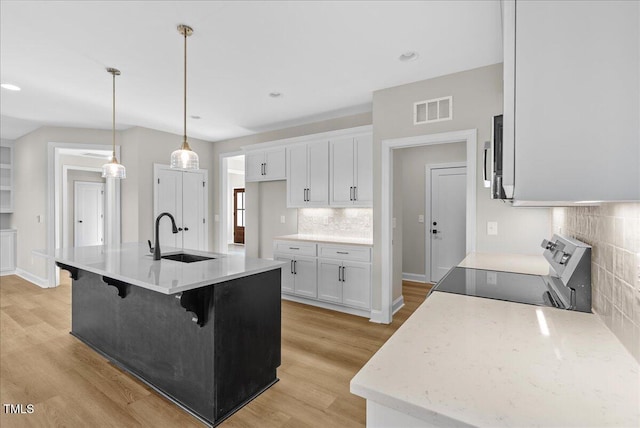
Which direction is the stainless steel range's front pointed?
to the viewer's left

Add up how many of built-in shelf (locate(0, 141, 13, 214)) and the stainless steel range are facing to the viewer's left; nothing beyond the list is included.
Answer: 1

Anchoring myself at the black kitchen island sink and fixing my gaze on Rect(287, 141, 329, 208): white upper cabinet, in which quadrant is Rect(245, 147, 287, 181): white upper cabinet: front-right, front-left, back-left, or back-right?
front-left

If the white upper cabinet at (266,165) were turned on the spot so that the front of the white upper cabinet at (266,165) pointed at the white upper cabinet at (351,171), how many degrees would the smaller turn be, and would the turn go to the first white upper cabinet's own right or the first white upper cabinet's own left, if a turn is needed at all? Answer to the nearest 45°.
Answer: approximately 90° to the first white upper cabinet's own left

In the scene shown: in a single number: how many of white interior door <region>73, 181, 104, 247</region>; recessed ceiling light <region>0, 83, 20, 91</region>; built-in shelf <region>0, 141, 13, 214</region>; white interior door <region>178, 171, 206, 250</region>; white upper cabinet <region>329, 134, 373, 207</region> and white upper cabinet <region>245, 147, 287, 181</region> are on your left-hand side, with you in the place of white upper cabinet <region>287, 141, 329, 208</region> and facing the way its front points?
1

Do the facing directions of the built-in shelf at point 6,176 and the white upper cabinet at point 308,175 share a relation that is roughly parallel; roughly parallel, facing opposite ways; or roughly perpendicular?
roughly perpendicular

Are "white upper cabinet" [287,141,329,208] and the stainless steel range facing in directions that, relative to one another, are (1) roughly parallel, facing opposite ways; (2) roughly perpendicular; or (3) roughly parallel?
roughly perpendicular

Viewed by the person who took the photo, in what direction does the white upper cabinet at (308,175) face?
facing the viewer and to the left of the viewer

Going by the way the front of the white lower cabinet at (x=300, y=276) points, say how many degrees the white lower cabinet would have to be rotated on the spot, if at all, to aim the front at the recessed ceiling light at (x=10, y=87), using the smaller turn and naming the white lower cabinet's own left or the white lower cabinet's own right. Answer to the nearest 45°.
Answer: approximately 45° to the white lower cabinet's own right

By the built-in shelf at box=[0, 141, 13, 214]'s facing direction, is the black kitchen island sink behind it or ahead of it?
ahead

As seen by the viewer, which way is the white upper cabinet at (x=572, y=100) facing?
to the viewer's left

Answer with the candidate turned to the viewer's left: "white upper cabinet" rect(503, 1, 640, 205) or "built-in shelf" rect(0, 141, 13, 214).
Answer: the white upper cabinet

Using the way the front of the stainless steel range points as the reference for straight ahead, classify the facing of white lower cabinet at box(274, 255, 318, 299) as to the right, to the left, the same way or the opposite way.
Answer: to the left

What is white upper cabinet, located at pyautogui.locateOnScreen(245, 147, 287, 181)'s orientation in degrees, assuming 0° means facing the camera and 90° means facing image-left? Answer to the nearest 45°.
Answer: approximately 45°

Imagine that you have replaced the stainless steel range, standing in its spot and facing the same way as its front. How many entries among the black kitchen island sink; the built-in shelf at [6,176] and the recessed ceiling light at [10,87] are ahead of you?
3

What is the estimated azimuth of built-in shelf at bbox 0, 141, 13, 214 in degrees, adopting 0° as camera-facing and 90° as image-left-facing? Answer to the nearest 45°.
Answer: approximately 0°

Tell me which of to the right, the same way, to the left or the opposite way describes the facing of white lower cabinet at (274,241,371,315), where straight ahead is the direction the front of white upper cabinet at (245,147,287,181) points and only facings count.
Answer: the same way

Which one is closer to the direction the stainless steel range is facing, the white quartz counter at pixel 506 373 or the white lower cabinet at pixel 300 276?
the white lower cabinet

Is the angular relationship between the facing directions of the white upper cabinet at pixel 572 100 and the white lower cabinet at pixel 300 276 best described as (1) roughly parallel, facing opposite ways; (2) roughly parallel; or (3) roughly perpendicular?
roughly perpendicular
